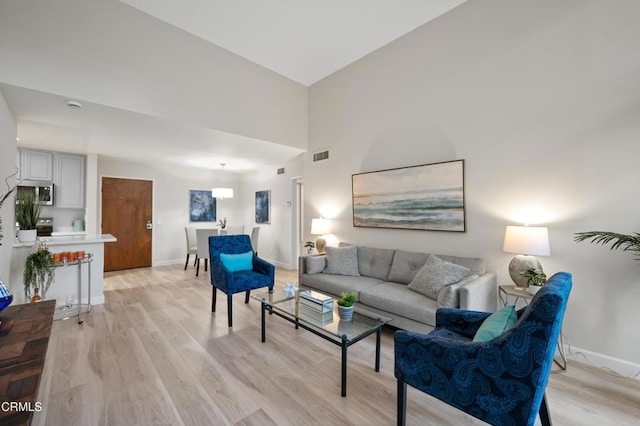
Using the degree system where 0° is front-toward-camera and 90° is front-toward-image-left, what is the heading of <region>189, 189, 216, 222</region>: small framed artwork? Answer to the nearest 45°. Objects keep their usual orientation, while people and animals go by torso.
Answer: approximately 0°

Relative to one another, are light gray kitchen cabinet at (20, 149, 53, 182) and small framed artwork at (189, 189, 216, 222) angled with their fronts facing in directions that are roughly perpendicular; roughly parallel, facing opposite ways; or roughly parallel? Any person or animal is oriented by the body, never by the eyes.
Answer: roughly parallel

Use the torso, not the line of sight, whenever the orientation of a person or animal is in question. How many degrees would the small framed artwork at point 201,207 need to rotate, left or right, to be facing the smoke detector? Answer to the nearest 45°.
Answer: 0° — it already faces it

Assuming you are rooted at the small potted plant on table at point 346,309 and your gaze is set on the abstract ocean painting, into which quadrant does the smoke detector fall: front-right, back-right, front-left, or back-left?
back-left

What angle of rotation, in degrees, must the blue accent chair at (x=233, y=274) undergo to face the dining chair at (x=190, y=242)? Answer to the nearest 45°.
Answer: approximately 135° to its left

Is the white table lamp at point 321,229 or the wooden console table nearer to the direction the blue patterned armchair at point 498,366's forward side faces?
the white table lamp

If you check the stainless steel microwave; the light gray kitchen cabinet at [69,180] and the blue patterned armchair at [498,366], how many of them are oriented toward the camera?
2

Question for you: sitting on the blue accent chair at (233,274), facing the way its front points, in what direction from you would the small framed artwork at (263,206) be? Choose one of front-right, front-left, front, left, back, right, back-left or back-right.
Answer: back-left

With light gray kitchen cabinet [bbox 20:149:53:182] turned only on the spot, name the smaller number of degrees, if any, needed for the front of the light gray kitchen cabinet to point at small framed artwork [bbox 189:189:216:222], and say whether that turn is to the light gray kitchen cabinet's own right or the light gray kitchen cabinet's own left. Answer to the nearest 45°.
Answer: approximately 90° to the light gray kitchen cabinet's own left

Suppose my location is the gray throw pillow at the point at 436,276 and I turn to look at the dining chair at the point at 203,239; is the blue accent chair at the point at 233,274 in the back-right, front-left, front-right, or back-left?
front-left

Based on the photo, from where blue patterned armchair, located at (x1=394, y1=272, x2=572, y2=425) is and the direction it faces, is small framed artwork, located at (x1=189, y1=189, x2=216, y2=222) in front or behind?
in front

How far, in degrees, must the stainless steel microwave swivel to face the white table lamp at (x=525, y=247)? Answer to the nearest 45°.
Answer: approximately 45° to its left

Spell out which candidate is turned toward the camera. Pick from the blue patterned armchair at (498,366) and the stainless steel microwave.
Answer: the stainless steel microwave

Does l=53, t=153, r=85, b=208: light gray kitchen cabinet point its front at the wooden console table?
yes

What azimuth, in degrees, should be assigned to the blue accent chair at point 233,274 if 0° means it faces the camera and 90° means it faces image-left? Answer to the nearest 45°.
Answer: approximately 315°
